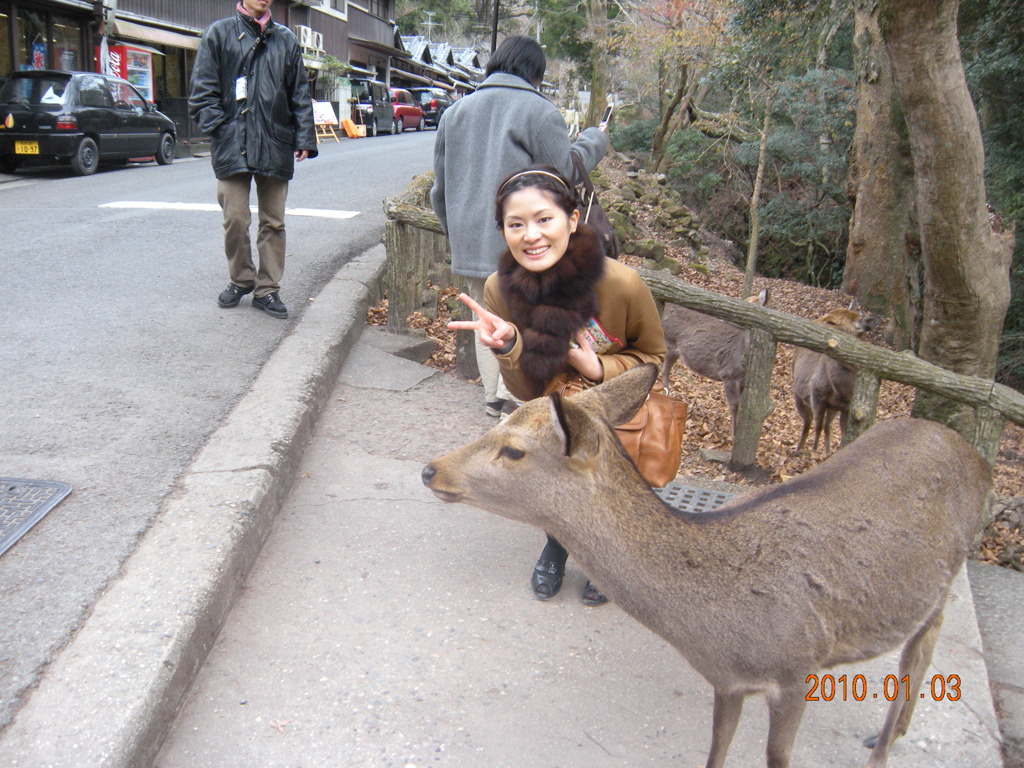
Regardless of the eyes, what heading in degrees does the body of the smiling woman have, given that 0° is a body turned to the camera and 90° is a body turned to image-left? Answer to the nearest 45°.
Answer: approximately 0°

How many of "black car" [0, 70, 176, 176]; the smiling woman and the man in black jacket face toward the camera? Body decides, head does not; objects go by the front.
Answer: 2

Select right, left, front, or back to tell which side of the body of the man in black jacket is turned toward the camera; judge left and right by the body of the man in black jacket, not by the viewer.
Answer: front

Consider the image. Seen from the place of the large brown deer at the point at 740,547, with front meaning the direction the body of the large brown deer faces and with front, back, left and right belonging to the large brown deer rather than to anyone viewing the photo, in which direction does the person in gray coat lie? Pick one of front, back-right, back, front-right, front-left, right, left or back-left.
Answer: right

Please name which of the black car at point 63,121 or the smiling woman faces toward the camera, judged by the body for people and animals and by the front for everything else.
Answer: the smiling woman

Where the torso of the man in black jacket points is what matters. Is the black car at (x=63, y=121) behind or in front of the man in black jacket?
behind

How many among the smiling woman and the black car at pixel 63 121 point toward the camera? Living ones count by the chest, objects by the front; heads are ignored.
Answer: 1

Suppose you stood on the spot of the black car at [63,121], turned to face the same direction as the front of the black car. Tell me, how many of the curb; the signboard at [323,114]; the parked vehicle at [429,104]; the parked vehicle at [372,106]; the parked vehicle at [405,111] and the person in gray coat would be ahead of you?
4

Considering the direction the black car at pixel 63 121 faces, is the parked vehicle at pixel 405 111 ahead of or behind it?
ahead

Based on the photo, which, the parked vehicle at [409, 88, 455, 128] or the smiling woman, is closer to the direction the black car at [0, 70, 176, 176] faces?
the parked vehicle

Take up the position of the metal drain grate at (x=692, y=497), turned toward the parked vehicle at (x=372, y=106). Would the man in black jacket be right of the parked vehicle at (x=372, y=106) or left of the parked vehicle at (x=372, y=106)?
left

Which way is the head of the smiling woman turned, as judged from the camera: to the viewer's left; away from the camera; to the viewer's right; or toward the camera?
toward the camera

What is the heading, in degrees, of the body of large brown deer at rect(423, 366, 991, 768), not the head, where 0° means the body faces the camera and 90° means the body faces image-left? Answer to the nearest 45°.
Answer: approximately 45°

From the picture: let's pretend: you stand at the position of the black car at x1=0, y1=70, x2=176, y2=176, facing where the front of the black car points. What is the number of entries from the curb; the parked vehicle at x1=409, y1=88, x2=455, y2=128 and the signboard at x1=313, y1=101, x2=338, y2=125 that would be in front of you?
2

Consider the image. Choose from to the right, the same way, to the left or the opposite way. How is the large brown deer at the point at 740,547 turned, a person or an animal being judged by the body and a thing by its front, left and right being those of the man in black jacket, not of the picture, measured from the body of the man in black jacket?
to the right

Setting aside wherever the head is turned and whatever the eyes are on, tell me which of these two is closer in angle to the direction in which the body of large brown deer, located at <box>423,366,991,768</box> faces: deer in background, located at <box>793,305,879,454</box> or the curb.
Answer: the curb

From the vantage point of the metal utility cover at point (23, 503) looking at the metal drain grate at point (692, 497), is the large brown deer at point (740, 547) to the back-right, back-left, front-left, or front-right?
front-right
